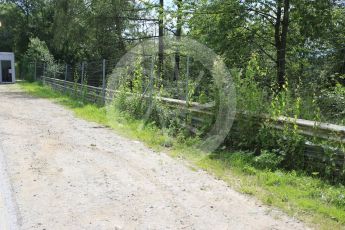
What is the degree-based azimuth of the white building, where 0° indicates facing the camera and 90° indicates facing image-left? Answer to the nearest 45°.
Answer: approximately 0°

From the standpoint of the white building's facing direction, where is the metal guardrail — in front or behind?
in front

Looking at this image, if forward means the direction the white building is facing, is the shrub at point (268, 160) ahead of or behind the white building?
ahead
